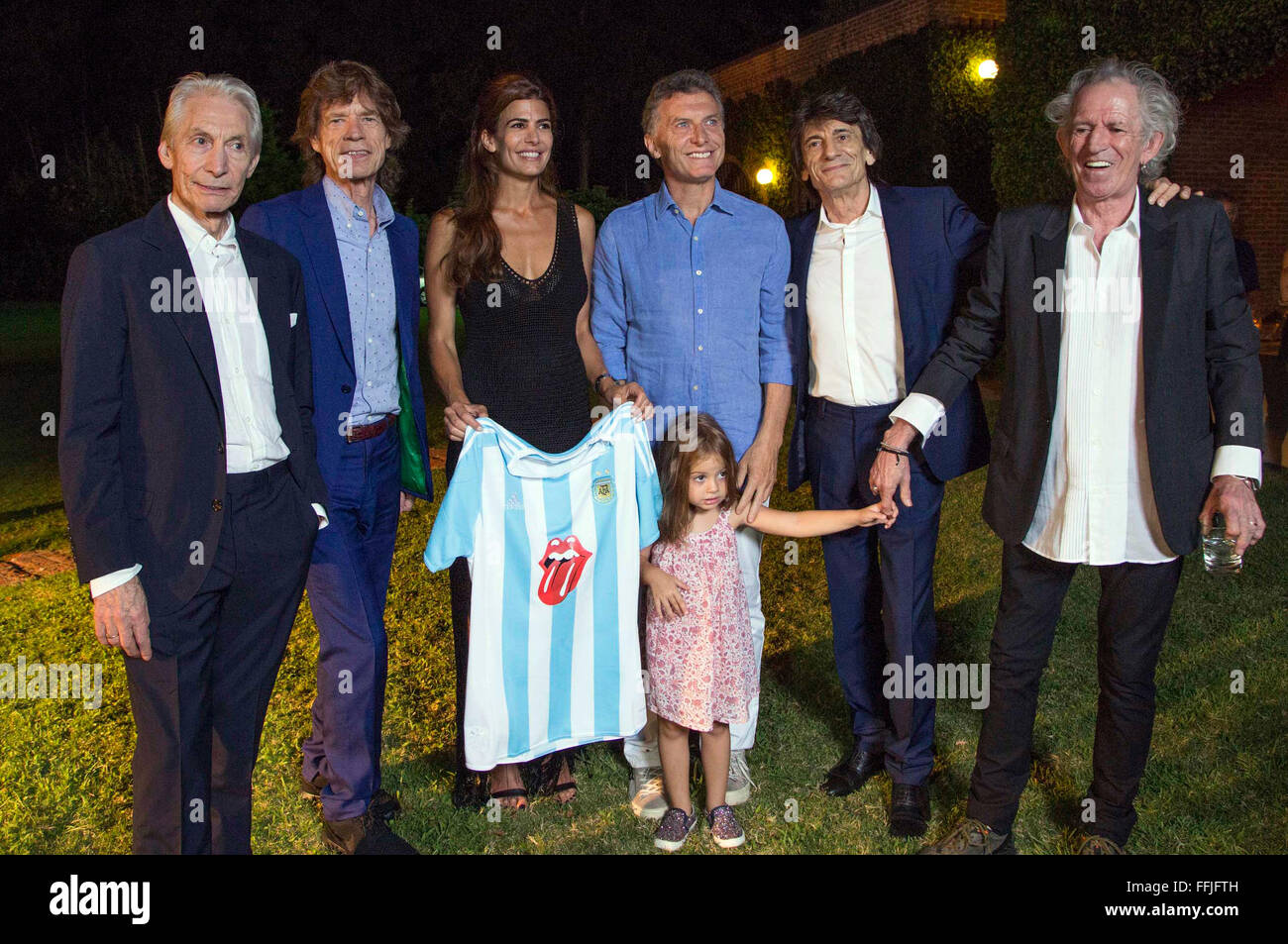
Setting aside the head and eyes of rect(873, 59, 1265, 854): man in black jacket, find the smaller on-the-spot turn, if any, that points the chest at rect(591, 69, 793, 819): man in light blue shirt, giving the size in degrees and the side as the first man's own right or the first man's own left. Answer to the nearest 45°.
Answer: approximately 90° to the first man's own right

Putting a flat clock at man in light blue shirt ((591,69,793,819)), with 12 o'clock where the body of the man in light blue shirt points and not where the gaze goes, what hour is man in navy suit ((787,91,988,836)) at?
The man in navy suit is roughly at 9 o'clock from the man in light blue shirt.

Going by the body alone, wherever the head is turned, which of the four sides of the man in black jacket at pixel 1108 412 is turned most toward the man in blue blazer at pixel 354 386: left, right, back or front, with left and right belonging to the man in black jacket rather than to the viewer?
right

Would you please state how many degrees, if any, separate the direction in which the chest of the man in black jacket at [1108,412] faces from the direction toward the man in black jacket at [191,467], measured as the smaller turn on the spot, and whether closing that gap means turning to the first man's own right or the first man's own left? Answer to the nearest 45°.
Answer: approximately 45° to the first man's own right

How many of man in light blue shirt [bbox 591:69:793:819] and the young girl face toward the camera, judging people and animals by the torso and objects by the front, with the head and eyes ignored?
2

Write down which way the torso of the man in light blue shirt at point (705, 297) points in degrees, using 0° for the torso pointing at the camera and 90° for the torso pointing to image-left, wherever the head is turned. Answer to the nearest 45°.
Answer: approximately 0°

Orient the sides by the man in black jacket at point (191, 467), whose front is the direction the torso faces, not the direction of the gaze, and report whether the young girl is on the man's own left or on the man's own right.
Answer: on the man's own left

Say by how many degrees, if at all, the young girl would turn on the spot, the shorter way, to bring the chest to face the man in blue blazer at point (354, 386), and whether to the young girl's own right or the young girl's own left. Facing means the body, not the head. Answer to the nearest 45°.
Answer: approximately 90° to the young girl's own right
